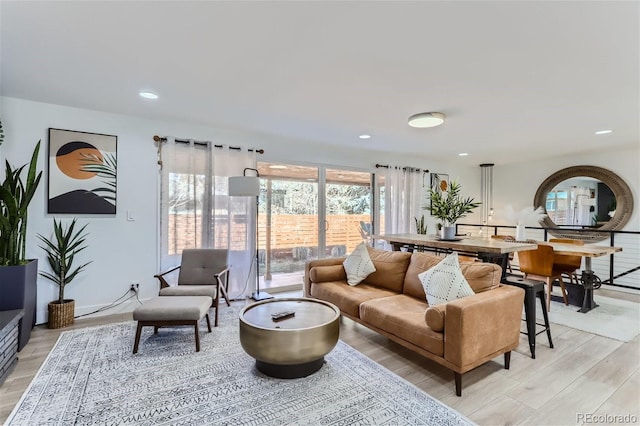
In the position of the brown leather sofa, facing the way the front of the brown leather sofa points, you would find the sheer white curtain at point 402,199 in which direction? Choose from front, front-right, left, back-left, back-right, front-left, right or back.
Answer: back-right

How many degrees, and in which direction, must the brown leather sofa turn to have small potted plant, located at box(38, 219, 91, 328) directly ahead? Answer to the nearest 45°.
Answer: approximately 45° to its right

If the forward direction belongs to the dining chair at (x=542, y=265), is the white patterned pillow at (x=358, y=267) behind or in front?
behind

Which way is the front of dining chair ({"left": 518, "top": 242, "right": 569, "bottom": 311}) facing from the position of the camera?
facing away from the viewer and to the right of the viewer

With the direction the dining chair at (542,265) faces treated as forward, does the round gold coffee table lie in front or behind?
behind

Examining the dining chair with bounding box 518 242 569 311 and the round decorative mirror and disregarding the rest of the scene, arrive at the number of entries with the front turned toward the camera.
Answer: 1

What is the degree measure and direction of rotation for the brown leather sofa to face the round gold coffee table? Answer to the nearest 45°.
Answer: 0° — it already faces it

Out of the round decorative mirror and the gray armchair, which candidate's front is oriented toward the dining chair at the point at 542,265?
the round decorative mirror
